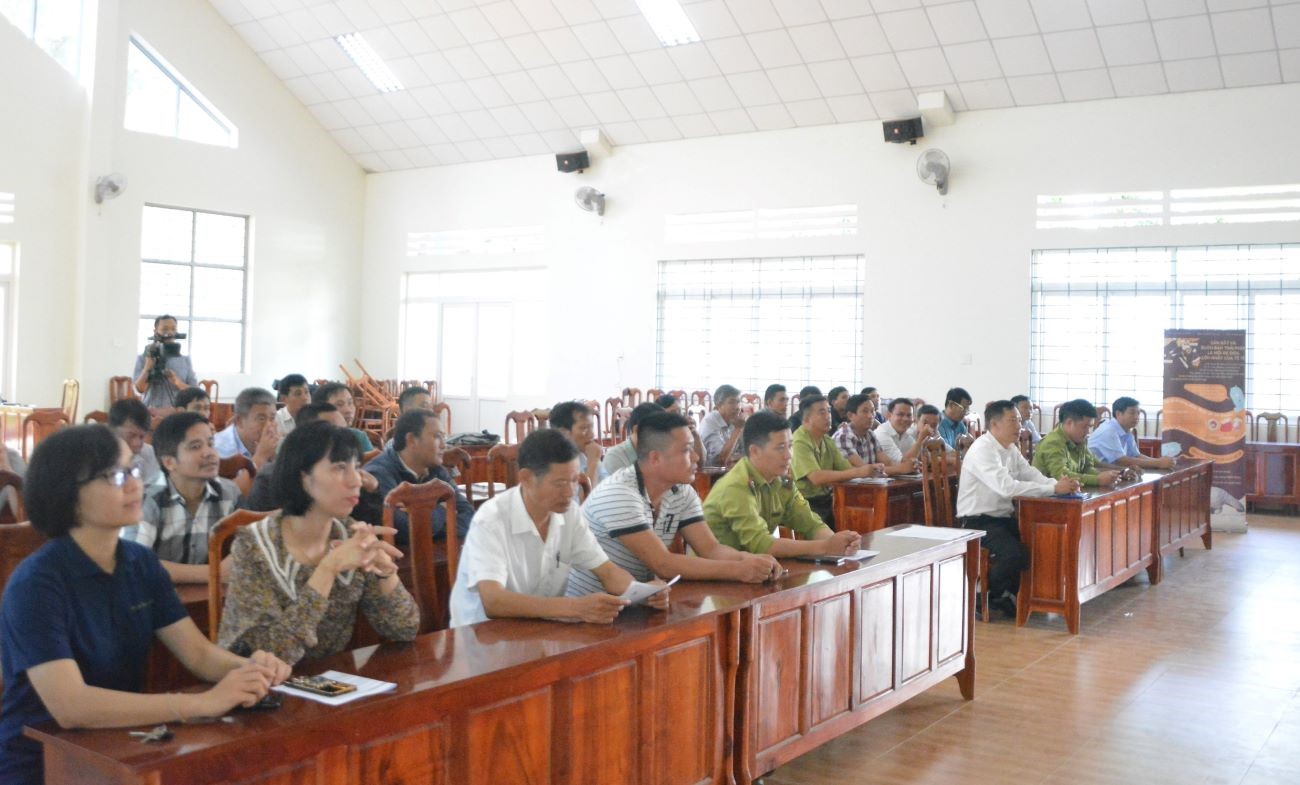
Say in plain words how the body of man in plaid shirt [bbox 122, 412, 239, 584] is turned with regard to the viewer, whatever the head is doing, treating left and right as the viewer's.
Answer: facing the viewer and to the right of the viewer

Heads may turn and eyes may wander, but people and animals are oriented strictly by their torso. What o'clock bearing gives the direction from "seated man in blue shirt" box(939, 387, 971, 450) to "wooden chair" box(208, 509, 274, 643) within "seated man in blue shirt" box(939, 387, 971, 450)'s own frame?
The wooden chair is roughly at 2 o'clock from the seated man in blue shirt.

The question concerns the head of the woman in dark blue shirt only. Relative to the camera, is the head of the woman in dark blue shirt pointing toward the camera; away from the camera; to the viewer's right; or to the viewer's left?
to the viewer's right

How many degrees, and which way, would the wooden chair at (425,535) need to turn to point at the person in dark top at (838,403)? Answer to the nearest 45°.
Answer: approximately 90° to its left

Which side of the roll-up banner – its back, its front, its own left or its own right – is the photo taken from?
front

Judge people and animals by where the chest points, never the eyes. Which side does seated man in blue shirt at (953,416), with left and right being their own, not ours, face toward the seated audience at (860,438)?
right

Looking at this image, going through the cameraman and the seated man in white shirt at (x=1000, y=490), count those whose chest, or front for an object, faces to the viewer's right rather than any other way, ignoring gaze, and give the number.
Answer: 1
